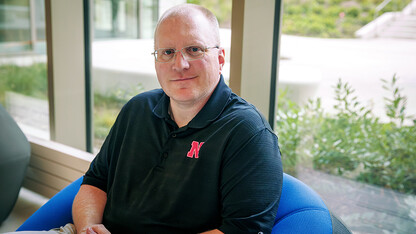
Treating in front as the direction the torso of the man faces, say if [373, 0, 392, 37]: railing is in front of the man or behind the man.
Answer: behind

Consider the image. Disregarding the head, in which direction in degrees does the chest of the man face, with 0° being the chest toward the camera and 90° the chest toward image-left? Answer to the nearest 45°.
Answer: approximately 45°

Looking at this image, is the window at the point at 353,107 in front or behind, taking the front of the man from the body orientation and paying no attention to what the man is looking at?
behind

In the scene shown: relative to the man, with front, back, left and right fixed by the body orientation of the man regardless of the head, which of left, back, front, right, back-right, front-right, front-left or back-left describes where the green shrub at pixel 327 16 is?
back
